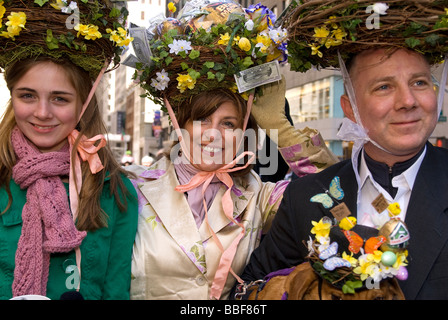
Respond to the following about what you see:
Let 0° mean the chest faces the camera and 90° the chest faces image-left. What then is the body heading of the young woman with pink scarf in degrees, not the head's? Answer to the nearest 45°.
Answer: approximately 0°

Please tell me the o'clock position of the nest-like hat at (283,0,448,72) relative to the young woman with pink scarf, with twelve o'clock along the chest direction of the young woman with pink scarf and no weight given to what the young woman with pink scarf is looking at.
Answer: The nest-like hat is roughly at 10 o'clock from the young woman with pink scarf.

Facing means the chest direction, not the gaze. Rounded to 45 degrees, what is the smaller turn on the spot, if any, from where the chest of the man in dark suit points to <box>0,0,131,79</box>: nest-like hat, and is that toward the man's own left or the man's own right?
approximately 90° to the man's own right

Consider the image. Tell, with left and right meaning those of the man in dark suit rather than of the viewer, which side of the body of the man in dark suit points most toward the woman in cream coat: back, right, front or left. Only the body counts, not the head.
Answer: right

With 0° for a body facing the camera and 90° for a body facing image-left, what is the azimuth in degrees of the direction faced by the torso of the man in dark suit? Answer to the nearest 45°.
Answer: approximately 0°

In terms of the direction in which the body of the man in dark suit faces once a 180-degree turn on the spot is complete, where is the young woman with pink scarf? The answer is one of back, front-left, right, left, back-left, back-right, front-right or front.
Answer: left
